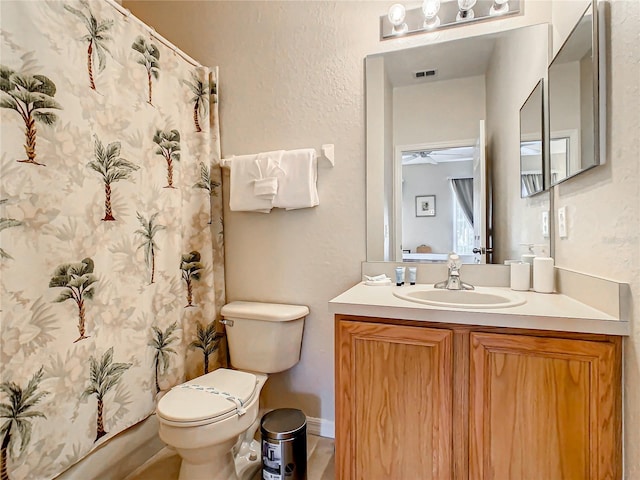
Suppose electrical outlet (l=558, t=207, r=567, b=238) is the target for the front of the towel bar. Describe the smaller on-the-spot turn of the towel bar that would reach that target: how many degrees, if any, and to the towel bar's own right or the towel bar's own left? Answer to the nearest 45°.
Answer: approximately 90° to the towel bar's own left

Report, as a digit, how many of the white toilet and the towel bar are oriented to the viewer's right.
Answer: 0

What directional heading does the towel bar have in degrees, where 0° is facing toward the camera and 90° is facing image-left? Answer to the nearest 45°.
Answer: approximately 45°

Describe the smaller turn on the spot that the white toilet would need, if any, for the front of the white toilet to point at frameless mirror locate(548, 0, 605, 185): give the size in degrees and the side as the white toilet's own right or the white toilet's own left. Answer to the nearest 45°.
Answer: approximately 90° to the white toilet's own left
